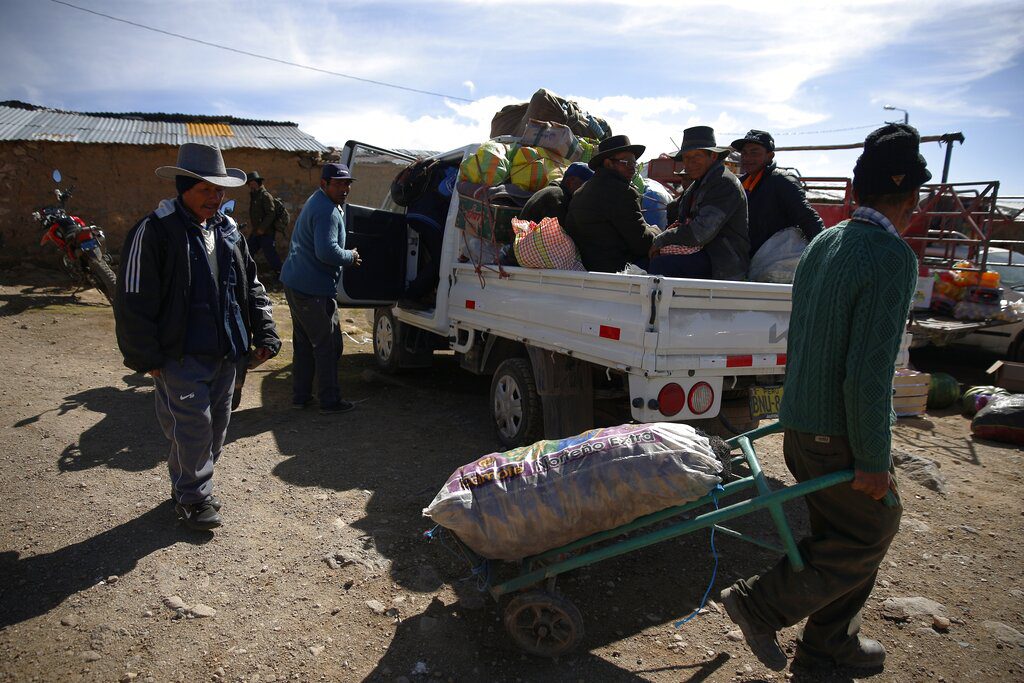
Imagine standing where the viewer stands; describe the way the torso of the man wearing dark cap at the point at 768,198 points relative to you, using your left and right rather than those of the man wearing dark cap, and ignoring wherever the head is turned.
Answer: facing the viewer and to the left of the viewer

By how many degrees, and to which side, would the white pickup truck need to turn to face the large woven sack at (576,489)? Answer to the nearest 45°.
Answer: approximately 135° to its left

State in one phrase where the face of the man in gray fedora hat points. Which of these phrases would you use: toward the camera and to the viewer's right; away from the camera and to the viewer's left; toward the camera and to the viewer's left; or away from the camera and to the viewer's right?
toward the camera and to the viewer's right

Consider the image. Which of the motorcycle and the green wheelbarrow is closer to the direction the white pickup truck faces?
the motorcycle

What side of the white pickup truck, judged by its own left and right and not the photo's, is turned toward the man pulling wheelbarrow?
back

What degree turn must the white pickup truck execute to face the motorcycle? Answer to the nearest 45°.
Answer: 0° — it already faces it

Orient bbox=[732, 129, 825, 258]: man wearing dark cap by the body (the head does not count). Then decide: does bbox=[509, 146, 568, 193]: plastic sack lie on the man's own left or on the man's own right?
on the man's own right

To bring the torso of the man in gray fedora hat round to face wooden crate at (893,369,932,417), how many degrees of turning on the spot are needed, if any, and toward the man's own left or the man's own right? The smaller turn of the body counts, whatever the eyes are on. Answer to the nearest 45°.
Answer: approximately 45° to the man's own left

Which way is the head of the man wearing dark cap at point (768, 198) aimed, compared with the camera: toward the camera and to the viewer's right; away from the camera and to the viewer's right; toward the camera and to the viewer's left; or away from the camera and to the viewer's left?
toward the camera and to the viewer's left

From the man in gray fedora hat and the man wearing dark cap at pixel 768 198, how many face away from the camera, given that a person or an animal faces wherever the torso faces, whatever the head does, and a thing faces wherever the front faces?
0

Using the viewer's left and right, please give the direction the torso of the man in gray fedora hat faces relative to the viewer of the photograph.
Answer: facing the viewer and to the right of the viewer

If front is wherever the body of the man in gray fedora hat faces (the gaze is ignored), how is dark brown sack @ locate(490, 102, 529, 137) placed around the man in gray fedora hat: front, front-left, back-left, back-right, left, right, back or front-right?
left

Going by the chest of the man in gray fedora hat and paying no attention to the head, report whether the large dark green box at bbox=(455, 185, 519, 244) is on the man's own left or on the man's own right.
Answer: on the man's own left

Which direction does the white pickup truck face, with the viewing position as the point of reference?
facing away from the viewer and to the left of the viewer

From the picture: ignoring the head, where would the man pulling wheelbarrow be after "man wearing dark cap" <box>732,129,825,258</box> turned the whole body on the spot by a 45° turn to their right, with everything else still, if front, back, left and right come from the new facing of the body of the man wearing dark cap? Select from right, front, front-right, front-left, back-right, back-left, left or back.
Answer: left
